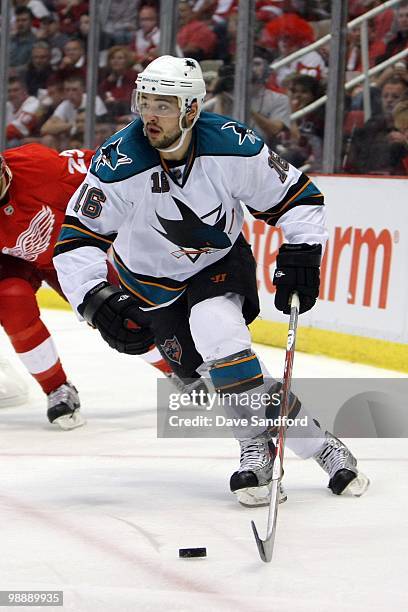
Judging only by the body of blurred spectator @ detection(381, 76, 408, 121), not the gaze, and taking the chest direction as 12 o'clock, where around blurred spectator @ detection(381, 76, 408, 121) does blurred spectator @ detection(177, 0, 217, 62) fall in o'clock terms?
blurred spectator @ detection(177, 0, 217, 62) is roughly at 3 o'clock from blurred spectator @ detection(381, 76, 408, 121).

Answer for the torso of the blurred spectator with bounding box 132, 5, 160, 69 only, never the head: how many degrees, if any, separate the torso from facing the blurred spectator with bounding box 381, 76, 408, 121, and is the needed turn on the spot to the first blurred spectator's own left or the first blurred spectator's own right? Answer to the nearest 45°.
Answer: approximately 45° to the first blurred spectator's own left

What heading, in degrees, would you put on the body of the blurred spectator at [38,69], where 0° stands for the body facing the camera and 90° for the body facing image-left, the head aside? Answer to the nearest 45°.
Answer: approximately 0°

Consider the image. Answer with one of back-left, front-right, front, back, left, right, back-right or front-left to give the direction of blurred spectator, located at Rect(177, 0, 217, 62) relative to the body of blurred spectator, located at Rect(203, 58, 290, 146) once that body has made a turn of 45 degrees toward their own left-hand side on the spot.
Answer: back-right

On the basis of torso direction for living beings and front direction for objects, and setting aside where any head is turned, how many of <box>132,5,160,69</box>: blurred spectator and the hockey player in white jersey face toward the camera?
2

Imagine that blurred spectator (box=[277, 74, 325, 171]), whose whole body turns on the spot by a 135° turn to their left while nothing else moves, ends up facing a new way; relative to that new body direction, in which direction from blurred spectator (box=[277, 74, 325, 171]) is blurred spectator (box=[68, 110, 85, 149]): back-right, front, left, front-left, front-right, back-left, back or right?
back-left

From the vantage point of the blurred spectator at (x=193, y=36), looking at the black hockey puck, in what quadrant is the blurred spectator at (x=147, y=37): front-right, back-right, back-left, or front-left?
back-right

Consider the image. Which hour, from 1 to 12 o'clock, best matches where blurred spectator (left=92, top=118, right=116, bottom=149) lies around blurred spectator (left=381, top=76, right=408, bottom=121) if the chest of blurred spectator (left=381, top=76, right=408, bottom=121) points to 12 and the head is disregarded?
blurred spectator (left=92, top=118, right=116, bottom=149) is roughly at 3 o'clock from blurred spectator (left=381, top=76, right=408, bottom=121).

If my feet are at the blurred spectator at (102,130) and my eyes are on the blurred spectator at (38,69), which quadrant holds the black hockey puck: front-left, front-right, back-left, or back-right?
back-left

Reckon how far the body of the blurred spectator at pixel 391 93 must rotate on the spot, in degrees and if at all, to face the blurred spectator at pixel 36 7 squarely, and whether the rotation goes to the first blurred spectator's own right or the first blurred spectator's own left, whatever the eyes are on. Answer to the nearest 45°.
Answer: approximately 90° to the first blurred spectator's own right

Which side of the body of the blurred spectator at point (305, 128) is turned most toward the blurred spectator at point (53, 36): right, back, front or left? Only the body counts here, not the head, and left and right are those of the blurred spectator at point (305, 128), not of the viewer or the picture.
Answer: right
